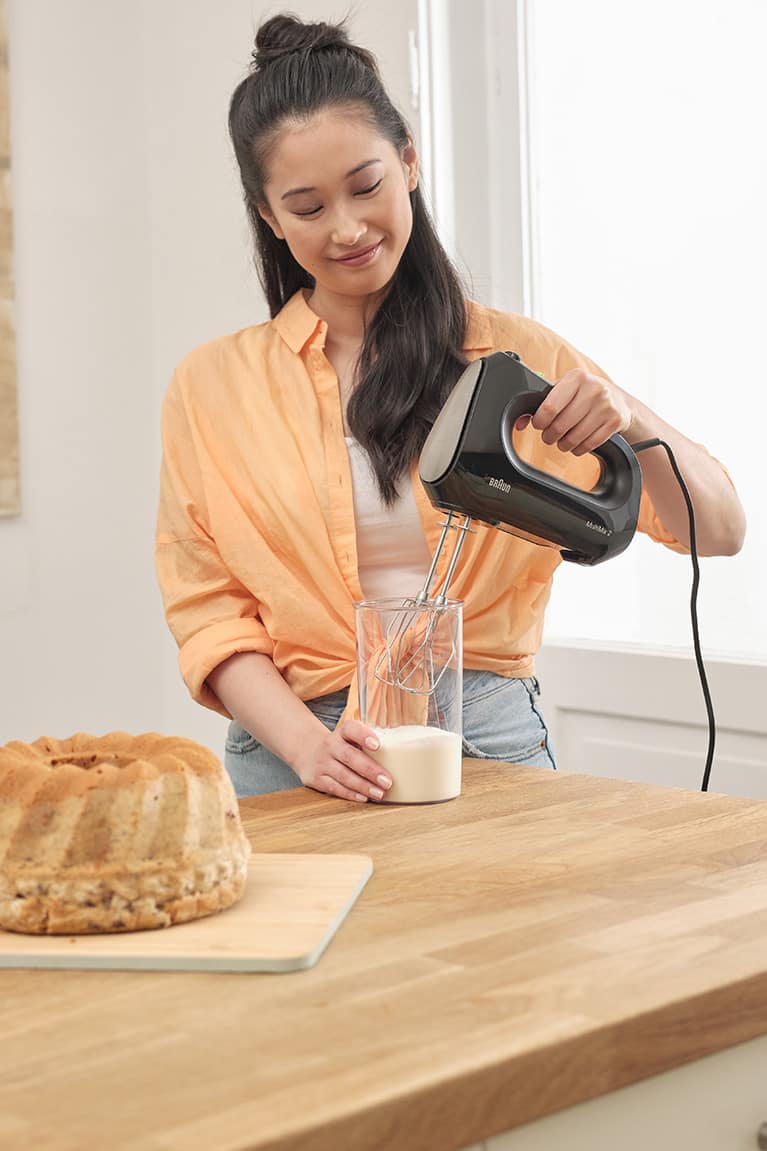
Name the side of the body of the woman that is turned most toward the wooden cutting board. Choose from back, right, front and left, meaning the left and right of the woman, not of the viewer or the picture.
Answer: front

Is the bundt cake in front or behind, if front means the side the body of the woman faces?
in front

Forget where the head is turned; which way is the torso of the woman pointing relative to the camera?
toward the camera
